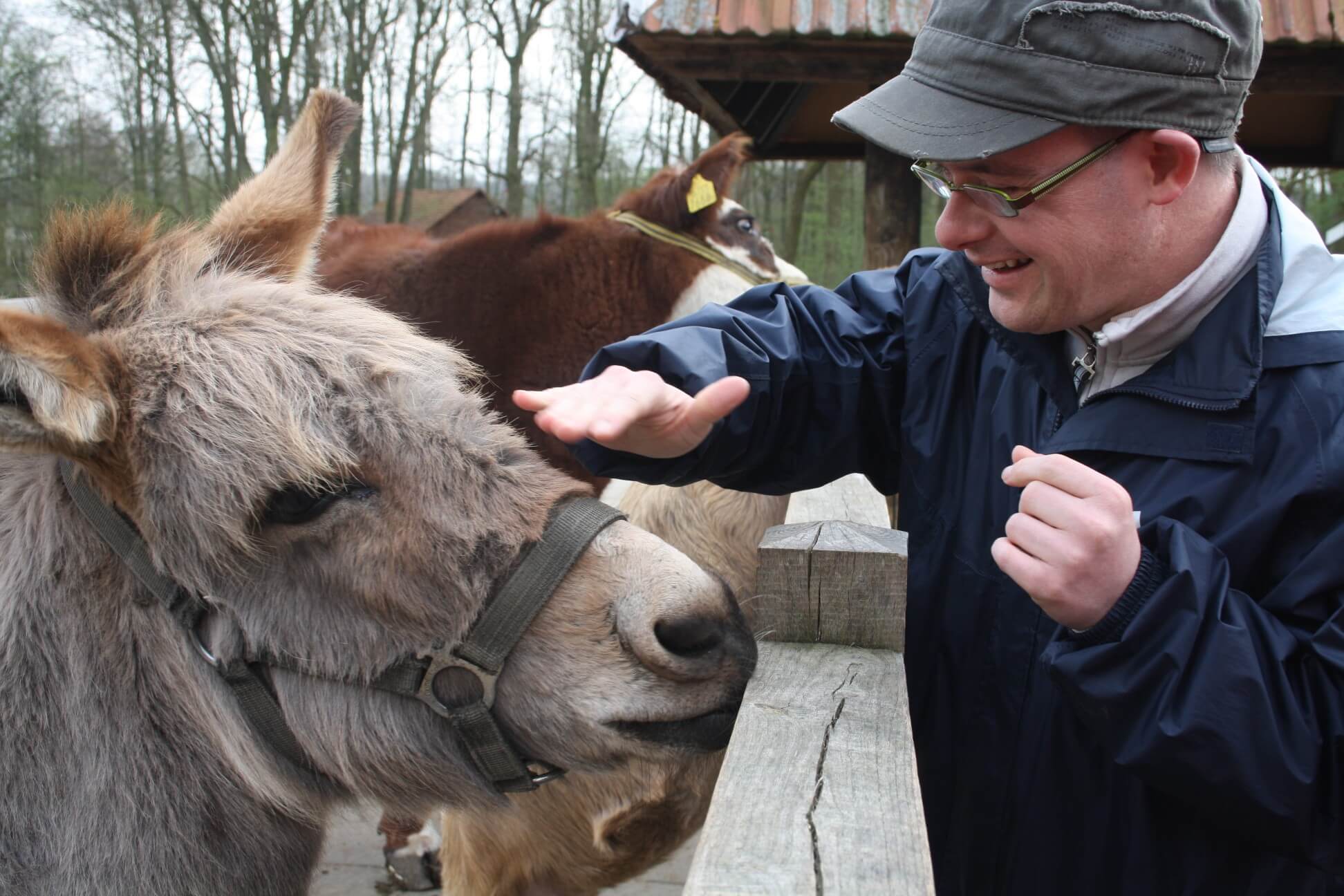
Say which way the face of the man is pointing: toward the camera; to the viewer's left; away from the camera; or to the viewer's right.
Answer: to the viewer's left

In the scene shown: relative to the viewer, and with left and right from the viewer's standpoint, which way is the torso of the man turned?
facing the viewer and to the left of the viewer

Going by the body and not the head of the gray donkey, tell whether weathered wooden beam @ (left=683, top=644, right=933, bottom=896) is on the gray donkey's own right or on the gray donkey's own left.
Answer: on the gray donkey's own right

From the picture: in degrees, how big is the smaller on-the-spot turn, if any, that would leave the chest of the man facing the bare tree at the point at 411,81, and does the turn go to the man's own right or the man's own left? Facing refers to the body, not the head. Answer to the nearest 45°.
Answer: approximately 90° to the man's own right

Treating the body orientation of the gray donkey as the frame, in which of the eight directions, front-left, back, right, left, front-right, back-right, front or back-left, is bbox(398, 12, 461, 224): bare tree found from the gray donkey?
left

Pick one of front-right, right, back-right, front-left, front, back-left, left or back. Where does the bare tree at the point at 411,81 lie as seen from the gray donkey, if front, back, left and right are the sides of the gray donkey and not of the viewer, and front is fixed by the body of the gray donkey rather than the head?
left

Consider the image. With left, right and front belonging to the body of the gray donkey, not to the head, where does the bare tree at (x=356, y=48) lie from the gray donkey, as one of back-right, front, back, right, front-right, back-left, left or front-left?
left

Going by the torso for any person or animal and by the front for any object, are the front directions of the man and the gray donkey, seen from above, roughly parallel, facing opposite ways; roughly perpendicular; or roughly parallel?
roughly parallel, facing opposite ways

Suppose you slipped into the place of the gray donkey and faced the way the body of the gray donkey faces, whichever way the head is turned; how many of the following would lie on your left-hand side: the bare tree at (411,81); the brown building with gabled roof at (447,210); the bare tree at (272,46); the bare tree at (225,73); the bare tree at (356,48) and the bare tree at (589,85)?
6

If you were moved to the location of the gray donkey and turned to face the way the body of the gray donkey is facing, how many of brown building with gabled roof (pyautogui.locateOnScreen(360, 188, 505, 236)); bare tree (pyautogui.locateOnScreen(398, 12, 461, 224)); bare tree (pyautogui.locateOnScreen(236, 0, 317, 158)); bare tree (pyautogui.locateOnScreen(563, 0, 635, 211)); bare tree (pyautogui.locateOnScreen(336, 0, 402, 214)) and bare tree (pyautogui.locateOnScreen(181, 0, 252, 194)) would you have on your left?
6

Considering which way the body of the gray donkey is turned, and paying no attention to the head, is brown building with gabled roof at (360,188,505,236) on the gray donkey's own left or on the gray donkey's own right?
on the gray donkey's own left

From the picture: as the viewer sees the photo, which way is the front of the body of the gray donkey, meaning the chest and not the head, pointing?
to the viewer's right

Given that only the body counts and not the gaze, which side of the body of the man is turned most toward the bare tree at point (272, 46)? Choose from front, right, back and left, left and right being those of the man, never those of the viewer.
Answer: right

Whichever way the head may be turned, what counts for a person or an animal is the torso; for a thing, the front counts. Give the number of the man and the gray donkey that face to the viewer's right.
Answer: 1

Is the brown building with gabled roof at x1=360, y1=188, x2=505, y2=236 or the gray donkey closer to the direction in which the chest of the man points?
the gray donkey
